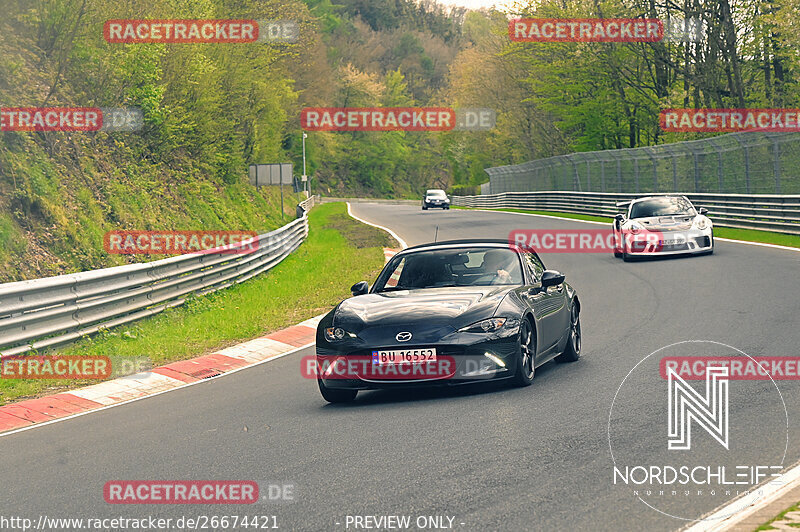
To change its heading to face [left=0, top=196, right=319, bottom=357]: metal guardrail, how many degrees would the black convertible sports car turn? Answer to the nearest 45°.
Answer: approximately 90° to its right

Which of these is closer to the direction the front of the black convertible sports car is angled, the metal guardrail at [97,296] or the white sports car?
the metal guardrail

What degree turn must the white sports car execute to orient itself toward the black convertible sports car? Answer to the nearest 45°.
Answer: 0° — it already faces it

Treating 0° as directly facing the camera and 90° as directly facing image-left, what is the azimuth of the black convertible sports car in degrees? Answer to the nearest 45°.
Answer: approximately 45°

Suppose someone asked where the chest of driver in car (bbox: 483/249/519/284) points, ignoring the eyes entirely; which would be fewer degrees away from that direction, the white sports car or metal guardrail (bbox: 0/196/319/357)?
the metal guardrail

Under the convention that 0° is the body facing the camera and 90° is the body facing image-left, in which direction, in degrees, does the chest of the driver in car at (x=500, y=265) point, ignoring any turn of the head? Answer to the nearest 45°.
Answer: approximately 45°
